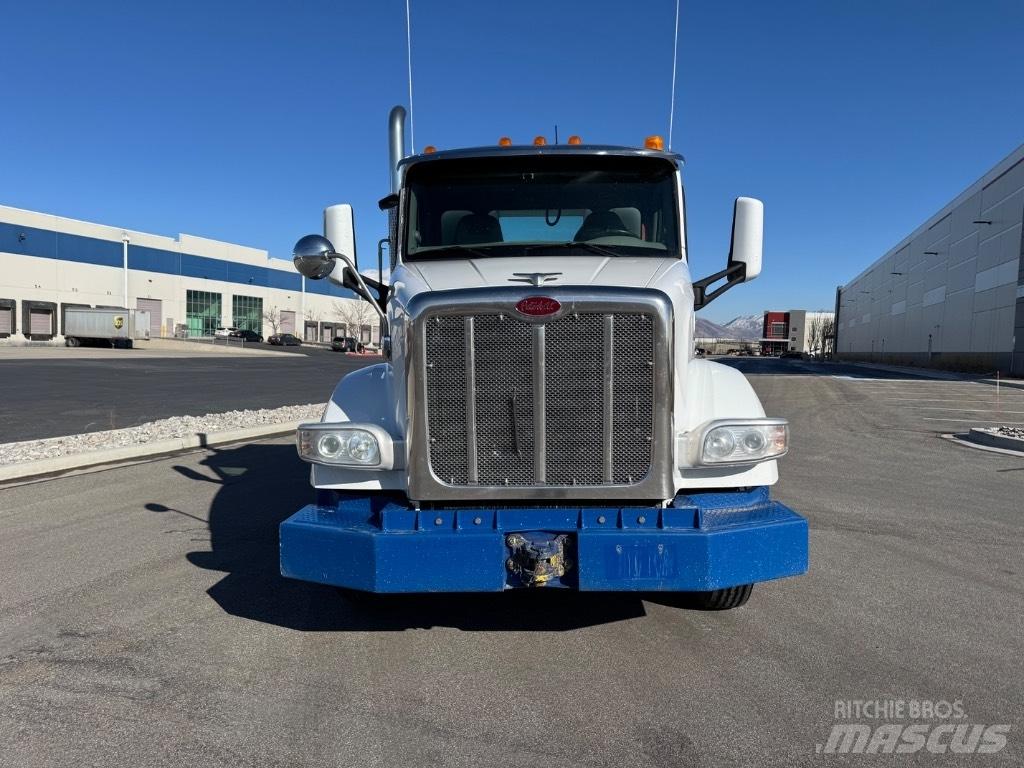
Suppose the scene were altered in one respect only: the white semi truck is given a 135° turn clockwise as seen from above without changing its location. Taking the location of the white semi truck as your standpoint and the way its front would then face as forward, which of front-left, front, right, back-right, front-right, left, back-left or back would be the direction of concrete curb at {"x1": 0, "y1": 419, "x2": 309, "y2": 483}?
front

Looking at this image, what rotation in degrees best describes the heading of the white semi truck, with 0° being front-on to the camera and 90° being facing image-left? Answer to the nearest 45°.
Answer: approximately 0°

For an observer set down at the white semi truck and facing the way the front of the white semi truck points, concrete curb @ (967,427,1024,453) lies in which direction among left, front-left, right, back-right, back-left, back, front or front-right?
back-left
